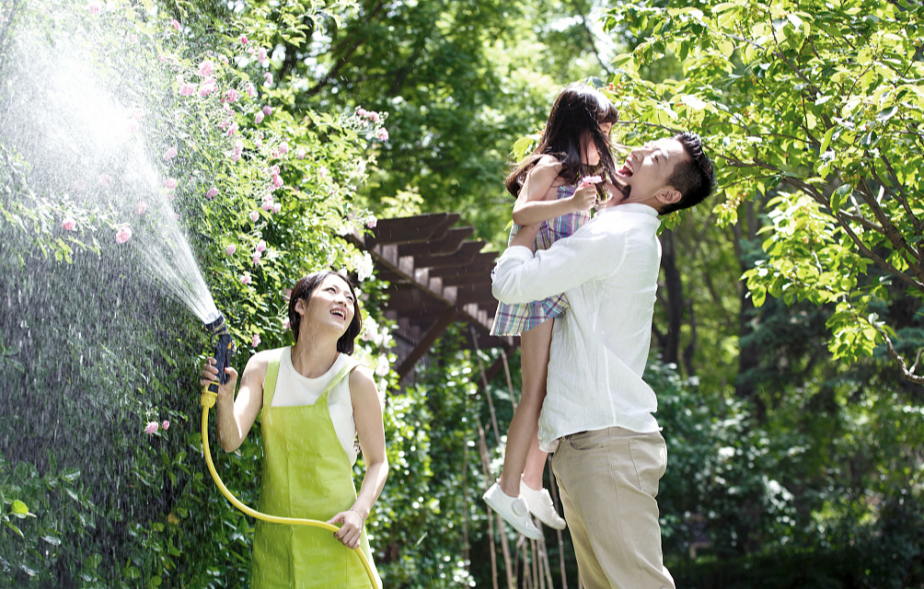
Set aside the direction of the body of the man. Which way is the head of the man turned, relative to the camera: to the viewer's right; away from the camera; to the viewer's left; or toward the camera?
to the viewer's left

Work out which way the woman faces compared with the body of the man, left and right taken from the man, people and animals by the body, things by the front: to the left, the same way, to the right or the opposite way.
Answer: to the left

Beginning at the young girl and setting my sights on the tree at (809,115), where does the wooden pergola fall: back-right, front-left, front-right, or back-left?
front-left

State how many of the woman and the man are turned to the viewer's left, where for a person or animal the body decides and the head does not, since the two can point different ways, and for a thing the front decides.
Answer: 1

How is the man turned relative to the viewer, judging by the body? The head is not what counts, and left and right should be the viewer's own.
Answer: facing to the left of the viewer

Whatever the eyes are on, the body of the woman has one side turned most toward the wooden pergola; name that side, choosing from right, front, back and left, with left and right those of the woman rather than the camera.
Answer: back

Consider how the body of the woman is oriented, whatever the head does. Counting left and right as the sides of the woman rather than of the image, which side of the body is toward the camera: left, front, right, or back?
front

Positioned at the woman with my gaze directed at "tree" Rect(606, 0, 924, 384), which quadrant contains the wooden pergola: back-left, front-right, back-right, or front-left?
front-left

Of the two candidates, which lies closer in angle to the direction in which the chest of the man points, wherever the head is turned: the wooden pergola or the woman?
the woman

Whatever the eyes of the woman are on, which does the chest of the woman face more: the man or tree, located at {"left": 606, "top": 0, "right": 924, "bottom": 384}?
the man

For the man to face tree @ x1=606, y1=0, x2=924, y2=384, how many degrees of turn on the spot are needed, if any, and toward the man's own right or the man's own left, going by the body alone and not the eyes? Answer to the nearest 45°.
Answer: approximately 135° to the man's own right

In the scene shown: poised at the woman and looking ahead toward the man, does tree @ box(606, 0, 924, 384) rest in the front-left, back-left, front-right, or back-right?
front-left

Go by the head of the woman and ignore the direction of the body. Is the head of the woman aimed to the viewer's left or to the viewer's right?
to the viewer's right
